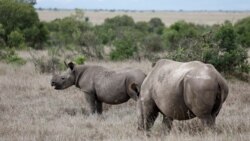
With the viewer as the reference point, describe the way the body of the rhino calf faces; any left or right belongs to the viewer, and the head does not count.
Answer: facing to the left of the viewer

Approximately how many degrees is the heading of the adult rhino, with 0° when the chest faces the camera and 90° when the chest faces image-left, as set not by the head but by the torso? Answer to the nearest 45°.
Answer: approximately 135°

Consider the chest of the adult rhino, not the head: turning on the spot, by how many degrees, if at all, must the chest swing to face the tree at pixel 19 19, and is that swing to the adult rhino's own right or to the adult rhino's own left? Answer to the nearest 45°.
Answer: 0° — it already faces it

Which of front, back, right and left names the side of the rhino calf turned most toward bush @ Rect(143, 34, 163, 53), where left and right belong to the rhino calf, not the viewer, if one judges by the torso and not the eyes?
right

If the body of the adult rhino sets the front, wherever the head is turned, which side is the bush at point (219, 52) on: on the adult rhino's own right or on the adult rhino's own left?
on the adult rhino's own right

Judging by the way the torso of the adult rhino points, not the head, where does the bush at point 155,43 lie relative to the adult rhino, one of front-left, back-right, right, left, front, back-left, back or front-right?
front-right

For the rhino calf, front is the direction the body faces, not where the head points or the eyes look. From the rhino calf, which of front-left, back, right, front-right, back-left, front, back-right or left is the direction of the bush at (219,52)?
back-right
